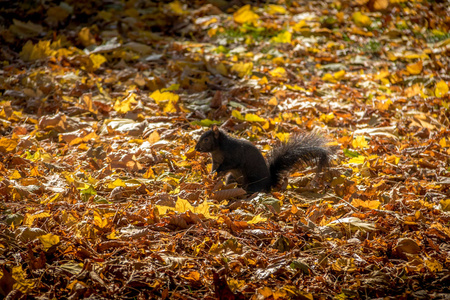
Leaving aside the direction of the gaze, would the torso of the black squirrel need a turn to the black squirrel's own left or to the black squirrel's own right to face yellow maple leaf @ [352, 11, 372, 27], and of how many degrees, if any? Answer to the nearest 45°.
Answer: approximately 90° to the black squirrel's own right

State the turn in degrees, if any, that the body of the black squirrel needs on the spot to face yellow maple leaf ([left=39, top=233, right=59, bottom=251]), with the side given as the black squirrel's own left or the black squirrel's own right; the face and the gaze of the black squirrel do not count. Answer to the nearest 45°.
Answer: approximately 45° to the black squirrel's own left

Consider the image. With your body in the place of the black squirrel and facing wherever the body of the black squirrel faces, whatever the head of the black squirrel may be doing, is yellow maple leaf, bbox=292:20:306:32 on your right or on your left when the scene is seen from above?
on your right

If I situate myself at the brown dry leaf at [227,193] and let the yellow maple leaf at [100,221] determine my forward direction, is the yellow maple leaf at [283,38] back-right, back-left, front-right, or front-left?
back-right

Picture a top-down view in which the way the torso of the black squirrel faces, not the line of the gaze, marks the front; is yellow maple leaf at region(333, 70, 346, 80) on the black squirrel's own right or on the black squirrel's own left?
on the black squirrel's own right

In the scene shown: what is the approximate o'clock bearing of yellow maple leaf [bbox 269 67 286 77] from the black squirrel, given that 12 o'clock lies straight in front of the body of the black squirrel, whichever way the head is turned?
The yellow maple leaf is roughly at 3 o'clock from the black squirrel.

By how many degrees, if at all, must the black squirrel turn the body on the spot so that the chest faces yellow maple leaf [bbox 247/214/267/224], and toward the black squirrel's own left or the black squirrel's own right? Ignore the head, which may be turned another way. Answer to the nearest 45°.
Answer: approximately 90° to the black squirrel's own left

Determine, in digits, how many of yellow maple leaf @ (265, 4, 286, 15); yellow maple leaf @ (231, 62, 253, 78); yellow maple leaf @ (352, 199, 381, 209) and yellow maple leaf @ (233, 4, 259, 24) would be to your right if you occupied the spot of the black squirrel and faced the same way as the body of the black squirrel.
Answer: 3

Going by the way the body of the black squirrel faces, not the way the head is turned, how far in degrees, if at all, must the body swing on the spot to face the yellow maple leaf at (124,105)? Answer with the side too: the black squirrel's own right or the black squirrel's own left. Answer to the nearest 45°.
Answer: approximately 45° to the black squirrel's own right

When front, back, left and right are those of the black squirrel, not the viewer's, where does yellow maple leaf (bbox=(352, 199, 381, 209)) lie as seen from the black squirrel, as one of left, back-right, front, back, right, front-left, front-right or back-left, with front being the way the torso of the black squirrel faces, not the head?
back-left

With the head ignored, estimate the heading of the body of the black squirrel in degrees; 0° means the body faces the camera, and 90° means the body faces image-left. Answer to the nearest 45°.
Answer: approximately 90°
